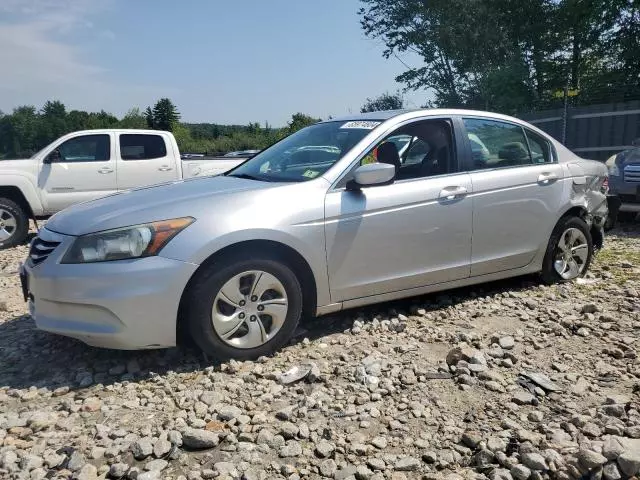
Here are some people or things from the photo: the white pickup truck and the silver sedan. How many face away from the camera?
0

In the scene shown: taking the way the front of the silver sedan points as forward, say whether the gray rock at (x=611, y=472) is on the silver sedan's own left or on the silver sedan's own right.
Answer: on the silver sedan's own left

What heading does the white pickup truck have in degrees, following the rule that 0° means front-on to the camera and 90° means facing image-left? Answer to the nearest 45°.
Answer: approximately 90°

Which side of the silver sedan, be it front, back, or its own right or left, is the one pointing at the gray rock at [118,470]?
front

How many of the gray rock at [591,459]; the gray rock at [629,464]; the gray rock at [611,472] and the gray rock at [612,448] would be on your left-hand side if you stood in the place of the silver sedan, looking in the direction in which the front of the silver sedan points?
4

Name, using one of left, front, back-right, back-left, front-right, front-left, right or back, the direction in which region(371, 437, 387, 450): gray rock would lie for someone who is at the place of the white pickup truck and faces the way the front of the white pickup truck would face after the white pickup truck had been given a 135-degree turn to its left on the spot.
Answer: front-right

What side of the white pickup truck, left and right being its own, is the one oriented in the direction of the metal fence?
back

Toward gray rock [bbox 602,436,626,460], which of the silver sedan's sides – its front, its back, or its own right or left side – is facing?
left

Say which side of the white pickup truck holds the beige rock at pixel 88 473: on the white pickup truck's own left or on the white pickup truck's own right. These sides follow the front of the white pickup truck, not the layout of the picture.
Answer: on the white pickup truck's own left

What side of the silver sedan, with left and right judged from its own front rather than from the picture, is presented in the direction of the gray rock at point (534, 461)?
left

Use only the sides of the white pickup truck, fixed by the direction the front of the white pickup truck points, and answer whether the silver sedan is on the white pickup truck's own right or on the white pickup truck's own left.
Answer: on the white pickup truck's own left
